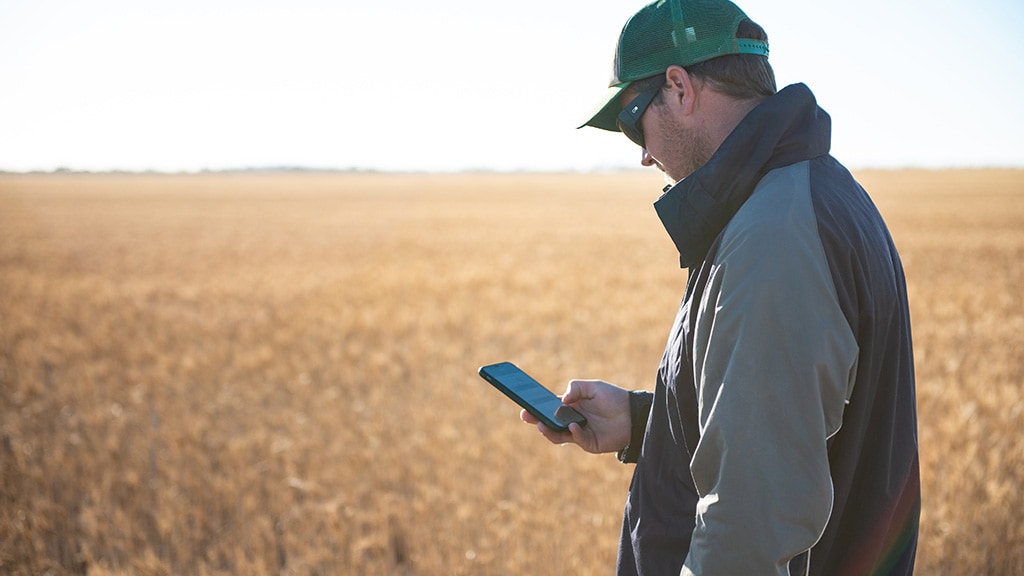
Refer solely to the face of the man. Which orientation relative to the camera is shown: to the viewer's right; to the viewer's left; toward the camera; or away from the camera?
to the viewer's left

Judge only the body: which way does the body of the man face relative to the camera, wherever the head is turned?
to the viewer's left
